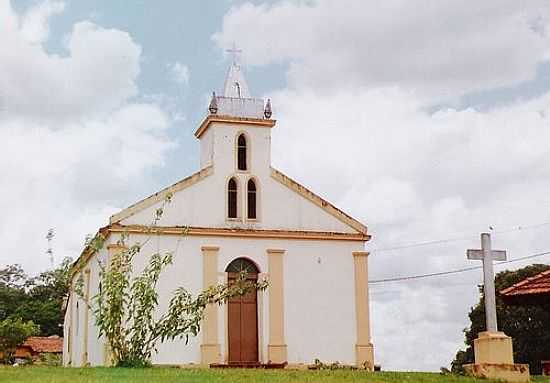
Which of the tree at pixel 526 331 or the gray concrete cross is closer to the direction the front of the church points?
the gray concrete cross

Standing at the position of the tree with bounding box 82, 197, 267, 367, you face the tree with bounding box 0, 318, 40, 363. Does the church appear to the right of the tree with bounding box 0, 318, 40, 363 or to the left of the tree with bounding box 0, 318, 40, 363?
right

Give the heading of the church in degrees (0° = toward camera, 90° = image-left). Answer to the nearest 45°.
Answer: approximately 0°

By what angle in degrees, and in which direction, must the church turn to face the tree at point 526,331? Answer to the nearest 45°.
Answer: approximately 135° to its left

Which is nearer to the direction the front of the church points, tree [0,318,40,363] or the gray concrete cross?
the gray concrete cross

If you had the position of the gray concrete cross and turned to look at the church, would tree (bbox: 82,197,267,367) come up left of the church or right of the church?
left

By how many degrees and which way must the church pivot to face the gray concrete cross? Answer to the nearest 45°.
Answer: approximately 45° to its left

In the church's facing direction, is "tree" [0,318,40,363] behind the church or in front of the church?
behind

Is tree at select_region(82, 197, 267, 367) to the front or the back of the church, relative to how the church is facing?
to the front
